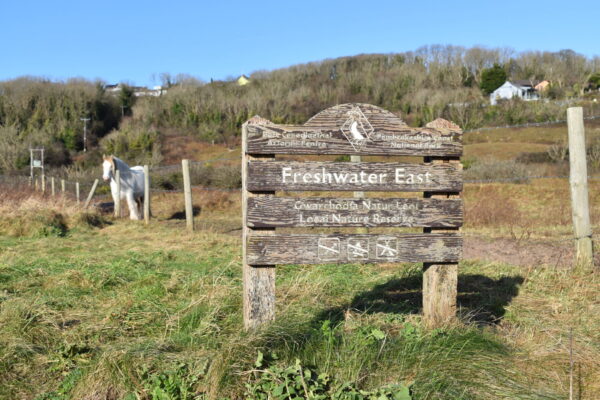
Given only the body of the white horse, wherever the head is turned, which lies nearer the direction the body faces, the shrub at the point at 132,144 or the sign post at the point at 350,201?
the sign post

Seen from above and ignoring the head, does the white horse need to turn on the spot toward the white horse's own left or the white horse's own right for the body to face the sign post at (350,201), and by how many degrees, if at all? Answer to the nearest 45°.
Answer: approximately 45° to the white horse's own left

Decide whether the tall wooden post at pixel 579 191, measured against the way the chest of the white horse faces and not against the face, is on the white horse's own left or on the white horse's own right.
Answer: on the white horse's own left

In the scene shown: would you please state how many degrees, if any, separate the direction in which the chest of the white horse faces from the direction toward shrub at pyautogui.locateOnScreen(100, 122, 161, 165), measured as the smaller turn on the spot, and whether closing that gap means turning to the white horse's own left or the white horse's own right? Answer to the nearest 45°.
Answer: approximately 135° to the white horse's own right

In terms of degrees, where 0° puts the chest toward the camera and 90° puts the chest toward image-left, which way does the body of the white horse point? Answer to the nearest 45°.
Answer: approximately 45°
